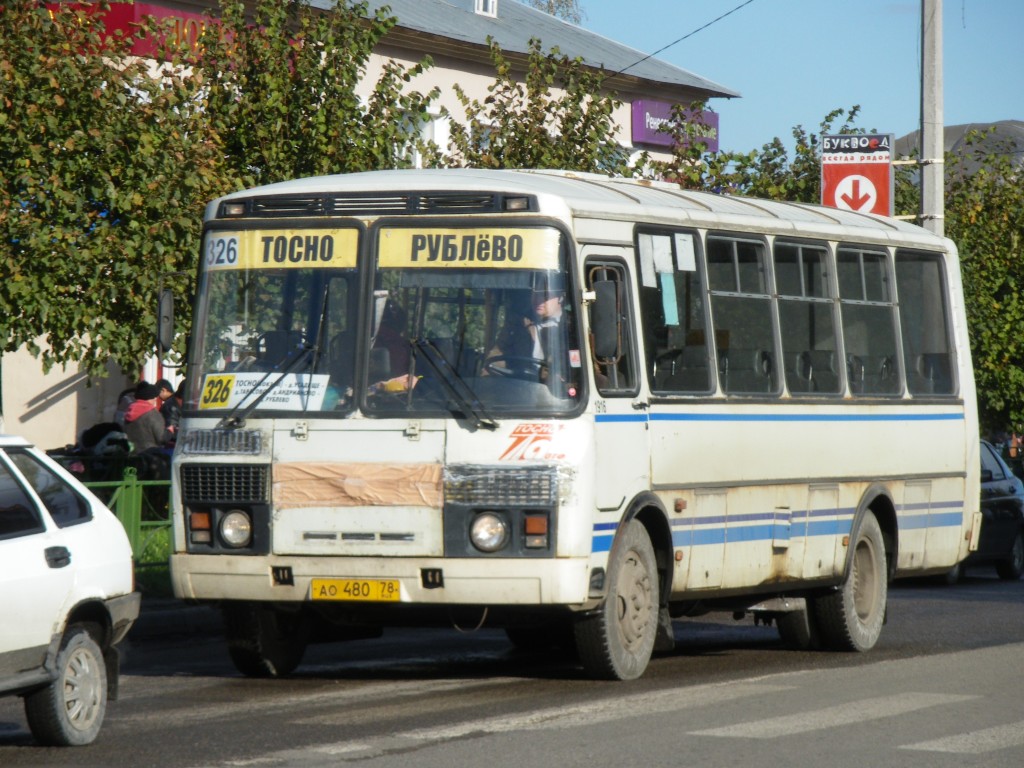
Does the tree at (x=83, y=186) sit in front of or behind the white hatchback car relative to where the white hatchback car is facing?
behind

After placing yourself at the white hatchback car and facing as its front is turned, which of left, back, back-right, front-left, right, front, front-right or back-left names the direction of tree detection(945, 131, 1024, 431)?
back

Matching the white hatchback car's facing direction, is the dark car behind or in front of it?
behind

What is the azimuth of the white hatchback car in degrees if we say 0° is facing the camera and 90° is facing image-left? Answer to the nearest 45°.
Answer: approximately 45°

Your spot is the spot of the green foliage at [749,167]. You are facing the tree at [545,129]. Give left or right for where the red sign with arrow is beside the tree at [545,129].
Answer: left

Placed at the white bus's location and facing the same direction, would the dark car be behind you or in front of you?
behind
